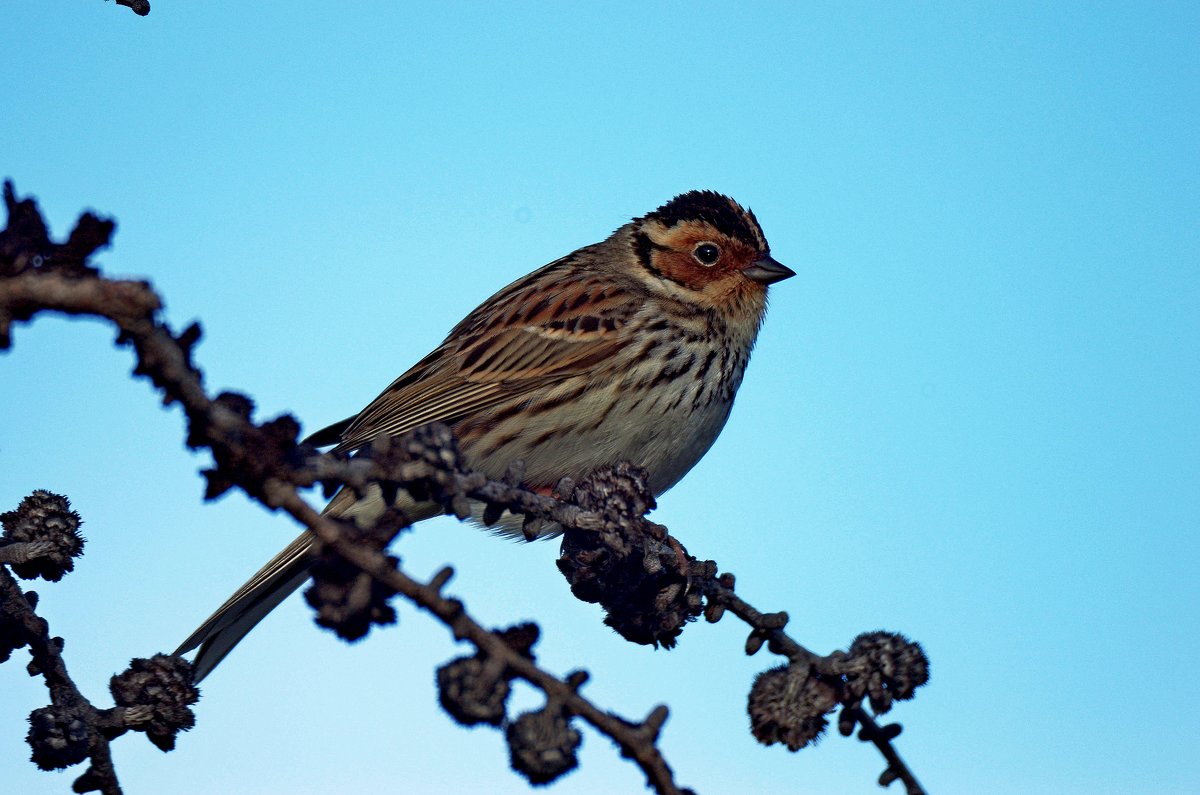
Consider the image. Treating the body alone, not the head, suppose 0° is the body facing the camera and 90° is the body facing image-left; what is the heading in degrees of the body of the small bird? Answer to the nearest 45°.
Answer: approximately 270°
